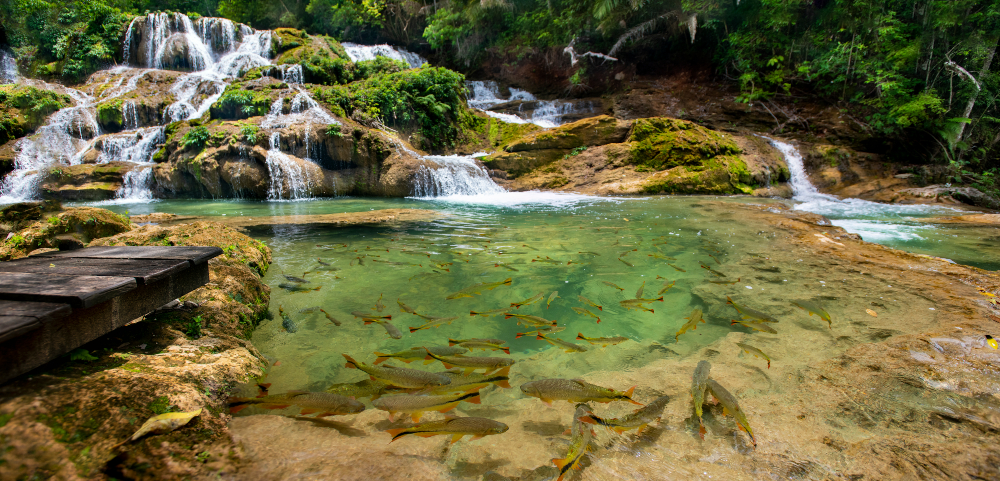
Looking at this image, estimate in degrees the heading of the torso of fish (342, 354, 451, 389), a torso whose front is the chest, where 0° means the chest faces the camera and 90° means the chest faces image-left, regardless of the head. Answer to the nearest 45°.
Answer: approximately 270°

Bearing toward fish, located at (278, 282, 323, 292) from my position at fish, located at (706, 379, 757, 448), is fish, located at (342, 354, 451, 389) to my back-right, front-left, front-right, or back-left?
front-left

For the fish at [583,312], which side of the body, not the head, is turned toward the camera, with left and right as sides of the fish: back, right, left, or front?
left

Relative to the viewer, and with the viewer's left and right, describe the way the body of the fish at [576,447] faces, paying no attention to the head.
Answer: facing away from the viewer

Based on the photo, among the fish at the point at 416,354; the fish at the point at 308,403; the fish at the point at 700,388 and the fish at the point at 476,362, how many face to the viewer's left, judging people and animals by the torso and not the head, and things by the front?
0

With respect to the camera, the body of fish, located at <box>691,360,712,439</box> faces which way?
away from the camera

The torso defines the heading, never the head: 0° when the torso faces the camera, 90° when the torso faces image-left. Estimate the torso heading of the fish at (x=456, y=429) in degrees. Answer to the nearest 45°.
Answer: approximately 270°

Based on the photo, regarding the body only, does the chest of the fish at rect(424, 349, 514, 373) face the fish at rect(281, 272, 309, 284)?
no

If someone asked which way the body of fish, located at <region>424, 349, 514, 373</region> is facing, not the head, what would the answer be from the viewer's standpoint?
to the viewer's right

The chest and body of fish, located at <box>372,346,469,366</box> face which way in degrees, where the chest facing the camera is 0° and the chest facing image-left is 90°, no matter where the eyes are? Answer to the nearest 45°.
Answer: approximately 270°

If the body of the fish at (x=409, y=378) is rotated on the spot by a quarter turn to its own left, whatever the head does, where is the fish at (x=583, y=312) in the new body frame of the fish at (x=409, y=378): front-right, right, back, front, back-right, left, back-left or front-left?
front-right

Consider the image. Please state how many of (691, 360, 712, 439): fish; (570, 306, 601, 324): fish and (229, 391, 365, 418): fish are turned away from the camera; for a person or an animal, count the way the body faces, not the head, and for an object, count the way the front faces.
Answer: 1

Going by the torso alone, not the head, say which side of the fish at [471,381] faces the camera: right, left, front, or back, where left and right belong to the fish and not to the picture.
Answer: left
